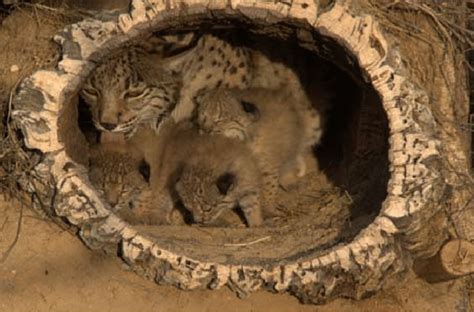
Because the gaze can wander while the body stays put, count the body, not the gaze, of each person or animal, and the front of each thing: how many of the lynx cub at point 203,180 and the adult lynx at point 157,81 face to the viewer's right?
0

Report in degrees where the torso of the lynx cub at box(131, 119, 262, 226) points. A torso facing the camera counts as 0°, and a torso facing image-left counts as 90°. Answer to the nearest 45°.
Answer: approximately 0°

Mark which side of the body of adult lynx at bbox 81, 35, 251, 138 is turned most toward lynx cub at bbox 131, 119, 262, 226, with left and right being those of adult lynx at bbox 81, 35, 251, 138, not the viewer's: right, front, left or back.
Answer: left

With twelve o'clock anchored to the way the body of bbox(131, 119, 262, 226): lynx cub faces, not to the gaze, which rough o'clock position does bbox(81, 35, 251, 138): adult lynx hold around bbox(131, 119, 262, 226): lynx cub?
bbox(81, 35, 251, 138): adult lynx is roughly at 4 o'clock from bbox(131, 119, 262, 226): lynx cub.
